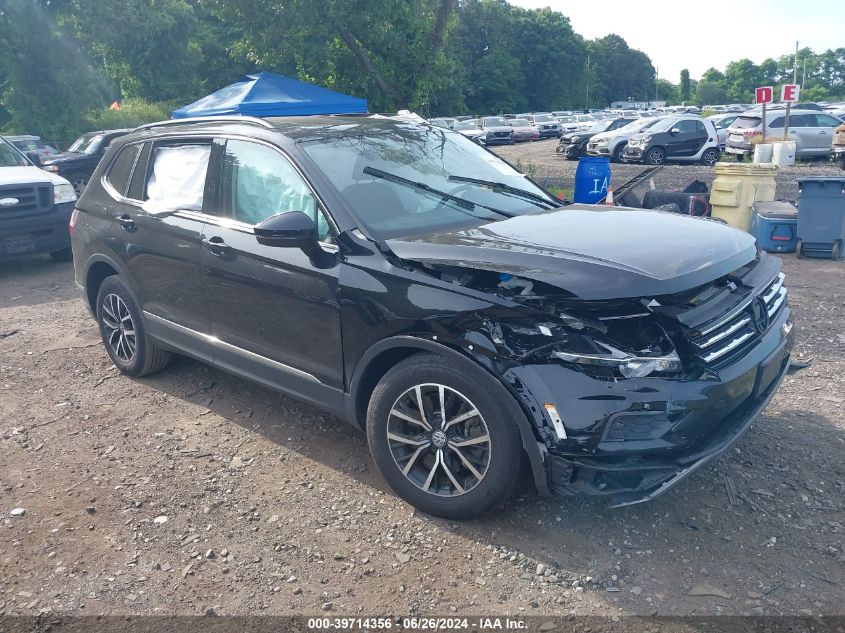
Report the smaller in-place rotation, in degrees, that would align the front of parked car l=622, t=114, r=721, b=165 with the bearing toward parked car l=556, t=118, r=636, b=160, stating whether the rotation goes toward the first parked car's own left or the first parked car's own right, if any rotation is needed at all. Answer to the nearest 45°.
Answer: approximately 90° to the first parked car's own right

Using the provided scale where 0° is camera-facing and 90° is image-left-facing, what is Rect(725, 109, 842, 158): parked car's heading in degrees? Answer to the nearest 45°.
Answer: approximately 225°

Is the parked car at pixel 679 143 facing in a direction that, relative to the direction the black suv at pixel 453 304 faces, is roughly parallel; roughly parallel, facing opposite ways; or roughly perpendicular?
roughly perpendicular

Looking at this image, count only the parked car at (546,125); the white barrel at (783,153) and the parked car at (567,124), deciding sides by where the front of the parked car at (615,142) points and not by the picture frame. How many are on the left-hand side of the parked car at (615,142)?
1

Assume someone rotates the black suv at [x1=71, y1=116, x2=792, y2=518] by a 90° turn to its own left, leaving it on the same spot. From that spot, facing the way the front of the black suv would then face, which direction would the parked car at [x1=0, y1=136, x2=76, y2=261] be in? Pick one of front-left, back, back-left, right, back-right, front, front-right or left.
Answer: left

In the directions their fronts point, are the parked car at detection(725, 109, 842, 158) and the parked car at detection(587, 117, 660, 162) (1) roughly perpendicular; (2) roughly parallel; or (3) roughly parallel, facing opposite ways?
roughly parallel, facing opposite ways

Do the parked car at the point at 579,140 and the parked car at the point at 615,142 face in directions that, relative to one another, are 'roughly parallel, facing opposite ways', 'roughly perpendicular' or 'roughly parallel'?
roughly parallel

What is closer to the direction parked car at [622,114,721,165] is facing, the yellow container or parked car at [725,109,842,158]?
the yellow container

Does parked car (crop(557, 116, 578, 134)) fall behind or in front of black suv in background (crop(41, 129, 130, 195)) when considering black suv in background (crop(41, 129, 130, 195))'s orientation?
behind

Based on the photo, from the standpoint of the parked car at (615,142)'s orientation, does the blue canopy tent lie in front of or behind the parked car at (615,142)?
in front

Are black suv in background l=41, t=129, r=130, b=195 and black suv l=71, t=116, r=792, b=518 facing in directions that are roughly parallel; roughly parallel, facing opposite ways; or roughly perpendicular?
roughly perpendicular

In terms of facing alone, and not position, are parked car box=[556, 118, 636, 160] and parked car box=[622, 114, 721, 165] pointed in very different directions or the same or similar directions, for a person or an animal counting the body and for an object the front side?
same or similar directions

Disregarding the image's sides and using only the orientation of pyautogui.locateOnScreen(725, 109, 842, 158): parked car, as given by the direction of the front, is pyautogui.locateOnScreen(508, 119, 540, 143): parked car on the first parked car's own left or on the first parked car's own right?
on the first parked car's own left

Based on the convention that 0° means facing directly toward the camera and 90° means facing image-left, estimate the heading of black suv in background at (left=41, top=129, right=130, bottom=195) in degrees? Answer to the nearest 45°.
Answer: approximately 45°

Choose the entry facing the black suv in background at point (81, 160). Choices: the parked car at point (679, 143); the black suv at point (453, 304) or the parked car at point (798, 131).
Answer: the parked car at point (679, 143)

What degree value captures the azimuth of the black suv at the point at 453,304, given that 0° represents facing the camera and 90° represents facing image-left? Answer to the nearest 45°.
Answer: approximately 315°

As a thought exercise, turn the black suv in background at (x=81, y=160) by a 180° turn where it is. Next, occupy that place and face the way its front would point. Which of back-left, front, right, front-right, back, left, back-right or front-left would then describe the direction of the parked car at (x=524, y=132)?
front
